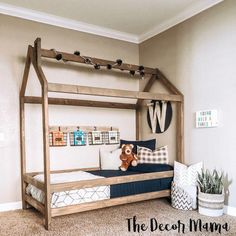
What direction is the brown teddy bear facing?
toward the camera

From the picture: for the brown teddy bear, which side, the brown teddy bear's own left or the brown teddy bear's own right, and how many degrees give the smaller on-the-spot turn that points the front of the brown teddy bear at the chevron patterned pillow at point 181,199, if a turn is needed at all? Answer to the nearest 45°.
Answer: approximately 45° to the brown teddy bear's own left
